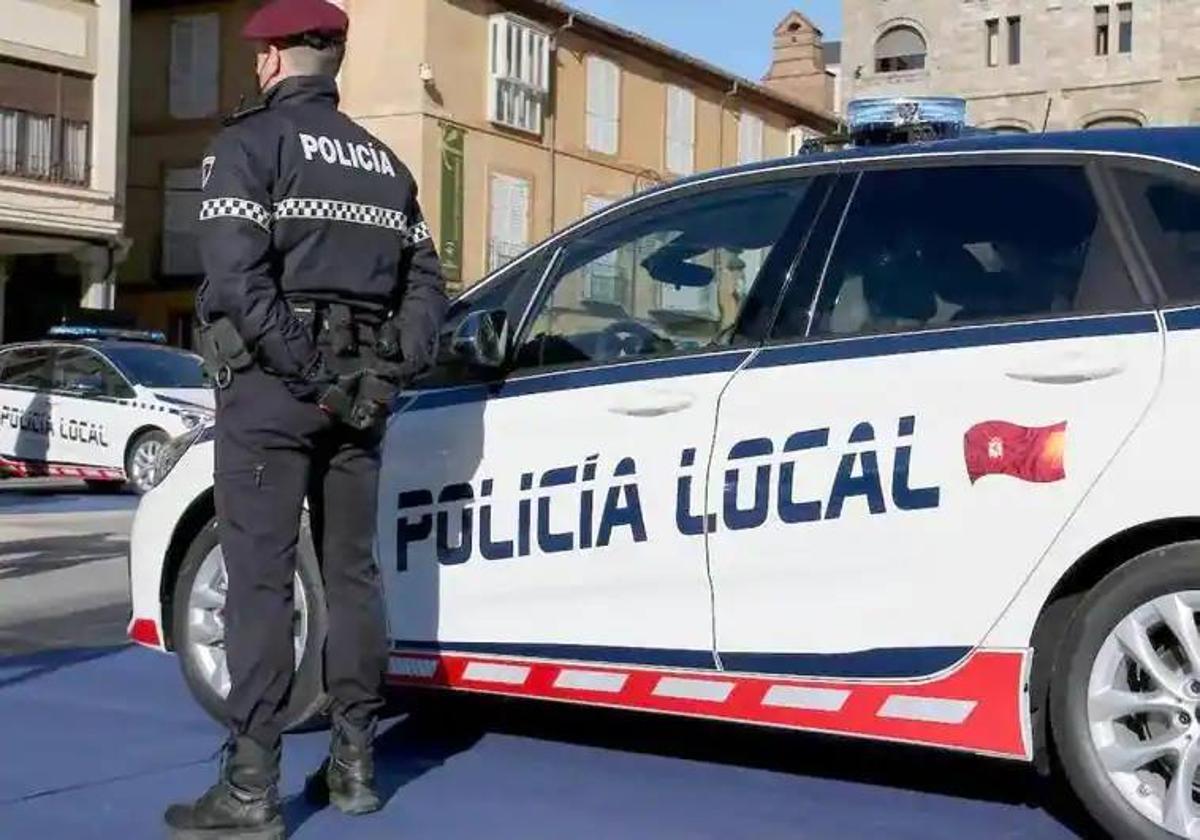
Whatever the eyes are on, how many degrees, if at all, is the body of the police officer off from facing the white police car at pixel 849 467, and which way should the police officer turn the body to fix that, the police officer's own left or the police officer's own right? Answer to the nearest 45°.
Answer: approximately 135° to the police officer's own right

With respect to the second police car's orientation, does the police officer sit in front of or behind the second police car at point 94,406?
in front

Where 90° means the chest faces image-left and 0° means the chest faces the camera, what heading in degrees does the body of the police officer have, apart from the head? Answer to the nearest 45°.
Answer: approximately 135°

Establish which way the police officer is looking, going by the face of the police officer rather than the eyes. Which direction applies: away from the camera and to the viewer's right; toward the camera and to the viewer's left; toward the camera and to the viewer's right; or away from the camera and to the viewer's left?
away from the camera and to the viewer's left

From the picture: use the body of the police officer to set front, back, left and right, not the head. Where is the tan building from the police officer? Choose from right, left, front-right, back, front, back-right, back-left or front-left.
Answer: front-right

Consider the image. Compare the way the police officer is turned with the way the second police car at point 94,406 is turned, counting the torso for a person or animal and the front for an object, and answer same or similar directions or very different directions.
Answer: very different directions

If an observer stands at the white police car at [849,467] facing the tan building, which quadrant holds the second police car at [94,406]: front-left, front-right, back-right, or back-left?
front-left

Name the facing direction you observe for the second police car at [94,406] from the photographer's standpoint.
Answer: facing the viewer and to the right of the viewer

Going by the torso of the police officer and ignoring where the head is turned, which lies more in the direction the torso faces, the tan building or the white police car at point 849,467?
the tan building

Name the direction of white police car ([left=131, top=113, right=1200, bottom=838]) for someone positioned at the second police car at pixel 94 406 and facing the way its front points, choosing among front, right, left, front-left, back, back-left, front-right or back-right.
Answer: front-right
